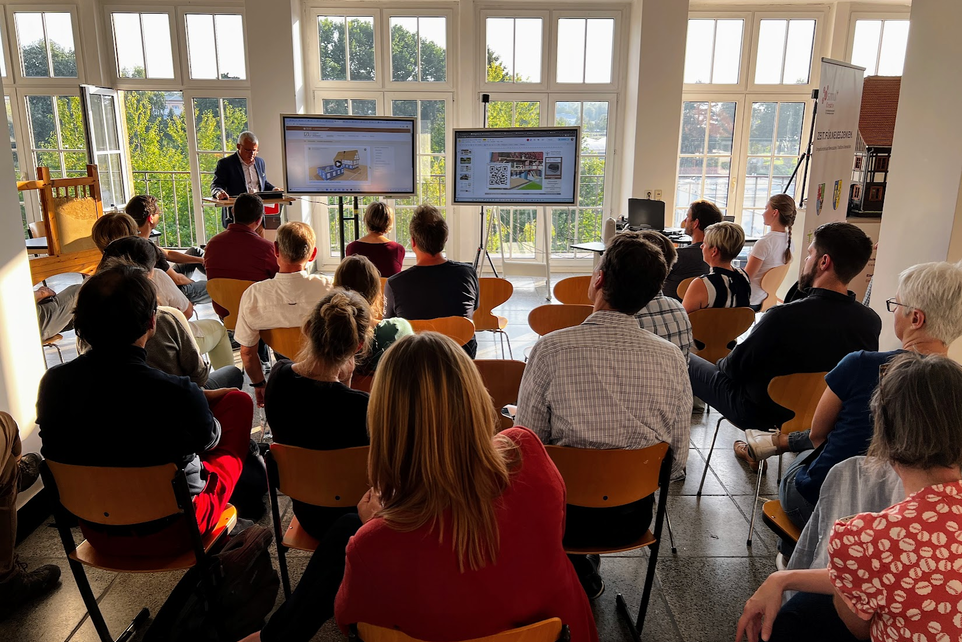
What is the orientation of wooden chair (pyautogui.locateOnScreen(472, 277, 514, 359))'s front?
away from the camera

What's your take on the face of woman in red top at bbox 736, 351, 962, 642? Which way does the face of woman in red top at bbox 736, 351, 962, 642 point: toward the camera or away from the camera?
away from the camera

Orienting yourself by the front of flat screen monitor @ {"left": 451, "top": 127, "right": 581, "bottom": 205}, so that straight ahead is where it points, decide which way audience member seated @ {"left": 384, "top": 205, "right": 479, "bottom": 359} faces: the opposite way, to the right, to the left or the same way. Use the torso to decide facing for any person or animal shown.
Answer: the opposite way

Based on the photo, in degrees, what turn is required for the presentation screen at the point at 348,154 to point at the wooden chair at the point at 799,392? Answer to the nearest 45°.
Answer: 0° — it already faces it

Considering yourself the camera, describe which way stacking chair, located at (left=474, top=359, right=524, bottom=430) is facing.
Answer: facing away from the viewer

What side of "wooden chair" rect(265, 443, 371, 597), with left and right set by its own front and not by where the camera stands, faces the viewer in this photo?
back

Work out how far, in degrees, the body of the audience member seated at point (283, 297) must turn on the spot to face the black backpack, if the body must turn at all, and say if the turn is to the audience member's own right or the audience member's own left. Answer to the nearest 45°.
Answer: approximately 180°

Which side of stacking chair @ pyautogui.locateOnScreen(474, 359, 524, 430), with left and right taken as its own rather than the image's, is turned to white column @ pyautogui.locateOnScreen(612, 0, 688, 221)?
front

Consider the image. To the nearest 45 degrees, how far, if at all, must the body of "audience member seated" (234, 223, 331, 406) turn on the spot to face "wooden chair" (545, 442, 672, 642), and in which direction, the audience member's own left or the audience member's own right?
approximately 135° to the audience member's own right

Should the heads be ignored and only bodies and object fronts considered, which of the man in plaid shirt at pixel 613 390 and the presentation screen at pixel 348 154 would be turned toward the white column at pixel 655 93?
the man in plaid shirt

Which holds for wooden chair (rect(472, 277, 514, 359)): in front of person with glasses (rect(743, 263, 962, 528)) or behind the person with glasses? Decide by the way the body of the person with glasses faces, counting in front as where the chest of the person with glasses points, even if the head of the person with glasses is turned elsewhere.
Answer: in front

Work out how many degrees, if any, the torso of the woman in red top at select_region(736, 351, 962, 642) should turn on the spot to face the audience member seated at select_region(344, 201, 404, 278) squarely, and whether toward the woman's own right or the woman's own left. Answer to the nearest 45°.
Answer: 0° — they already face them

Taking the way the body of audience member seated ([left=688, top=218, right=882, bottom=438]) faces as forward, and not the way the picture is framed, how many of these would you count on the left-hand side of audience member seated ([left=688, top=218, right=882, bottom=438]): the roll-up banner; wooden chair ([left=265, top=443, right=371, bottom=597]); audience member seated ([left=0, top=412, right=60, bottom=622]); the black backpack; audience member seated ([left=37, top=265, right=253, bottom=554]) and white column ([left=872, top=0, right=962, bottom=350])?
4

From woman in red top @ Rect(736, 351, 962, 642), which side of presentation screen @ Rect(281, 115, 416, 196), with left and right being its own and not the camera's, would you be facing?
front

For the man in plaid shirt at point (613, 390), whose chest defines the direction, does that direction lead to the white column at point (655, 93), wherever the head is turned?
yes

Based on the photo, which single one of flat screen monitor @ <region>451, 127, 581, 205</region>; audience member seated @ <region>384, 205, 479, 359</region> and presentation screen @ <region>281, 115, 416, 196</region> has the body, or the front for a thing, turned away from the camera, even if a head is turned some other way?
the audience member seated

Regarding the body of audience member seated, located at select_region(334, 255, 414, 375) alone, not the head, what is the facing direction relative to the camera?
away from the camera
